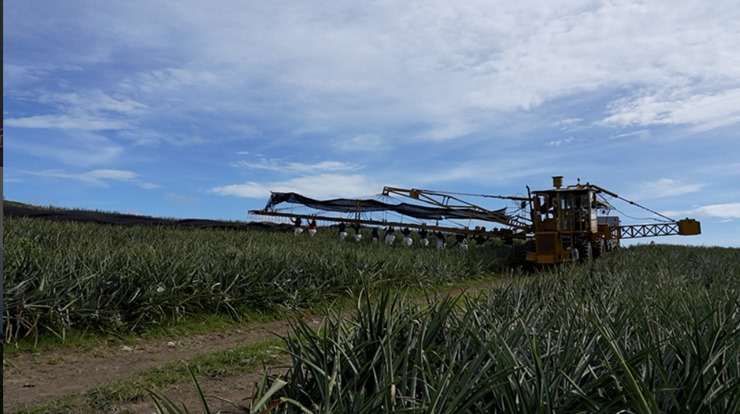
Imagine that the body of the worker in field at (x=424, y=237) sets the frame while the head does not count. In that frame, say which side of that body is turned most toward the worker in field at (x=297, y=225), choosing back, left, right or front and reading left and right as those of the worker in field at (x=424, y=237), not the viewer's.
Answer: right

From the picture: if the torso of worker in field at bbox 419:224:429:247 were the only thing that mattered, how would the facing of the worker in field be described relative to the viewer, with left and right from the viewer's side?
facing the viewer

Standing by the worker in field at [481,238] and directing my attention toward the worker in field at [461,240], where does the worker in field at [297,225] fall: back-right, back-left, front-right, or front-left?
front-right

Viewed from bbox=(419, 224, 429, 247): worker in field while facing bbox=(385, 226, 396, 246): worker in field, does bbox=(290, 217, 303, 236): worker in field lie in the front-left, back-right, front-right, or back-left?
front-right

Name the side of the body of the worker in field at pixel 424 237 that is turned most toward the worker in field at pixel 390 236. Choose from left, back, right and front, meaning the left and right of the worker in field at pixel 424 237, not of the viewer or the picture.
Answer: right

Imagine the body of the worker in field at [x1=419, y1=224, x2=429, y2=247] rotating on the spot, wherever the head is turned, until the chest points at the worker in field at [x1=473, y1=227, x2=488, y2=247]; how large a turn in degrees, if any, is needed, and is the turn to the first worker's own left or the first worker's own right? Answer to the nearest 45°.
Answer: approximately 90° to the first worker's own left
